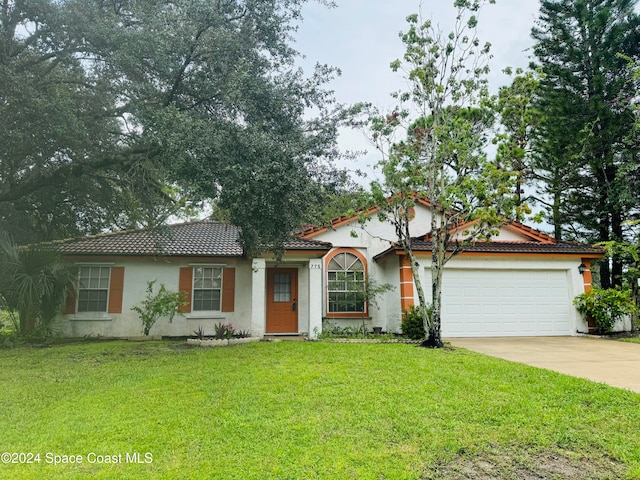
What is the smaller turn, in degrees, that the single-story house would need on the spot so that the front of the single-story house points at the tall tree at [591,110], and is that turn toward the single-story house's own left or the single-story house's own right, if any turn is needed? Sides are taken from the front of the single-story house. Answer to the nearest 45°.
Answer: approximately 90° to the single-story house's own left

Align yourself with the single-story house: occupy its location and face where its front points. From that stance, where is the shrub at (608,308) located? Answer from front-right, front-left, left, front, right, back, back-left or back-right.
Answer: left

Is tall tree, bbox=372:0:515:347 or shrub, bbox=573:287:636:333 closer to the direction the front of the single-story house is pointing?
the tall tree

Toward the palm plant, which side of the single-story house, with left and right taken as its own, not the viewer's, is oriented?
right

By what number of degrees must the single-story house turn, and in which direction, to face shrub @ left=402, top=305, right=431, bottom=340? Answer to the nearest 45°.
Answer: approximately 90° to its left

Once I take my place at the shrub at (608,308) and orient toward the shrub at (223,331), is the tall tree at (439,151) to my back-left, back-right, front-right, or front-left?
front-left

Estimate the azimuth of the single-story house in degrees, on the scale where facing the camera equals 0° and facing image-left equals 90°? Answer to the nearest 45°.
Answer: approximately 0°
